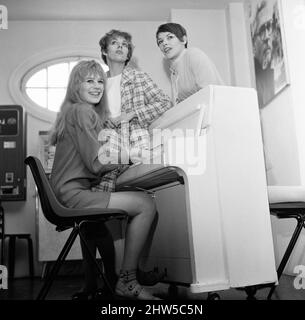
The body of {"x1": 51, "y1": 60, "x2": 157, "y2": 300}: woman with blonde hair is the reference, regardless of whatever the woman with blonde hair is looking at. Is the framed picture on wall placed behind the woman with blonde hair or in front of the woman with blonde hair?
in front

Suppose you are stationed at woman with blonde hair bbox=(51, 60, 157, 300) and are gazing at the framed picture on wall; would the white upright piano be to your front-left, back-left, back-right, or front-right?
front-right

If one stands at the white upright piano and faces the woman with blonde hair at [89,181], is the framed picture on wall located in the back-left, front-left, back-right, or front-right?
back-right

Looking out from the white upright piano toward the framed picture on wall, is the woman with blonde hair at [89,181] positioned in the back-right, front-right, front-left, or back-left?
back-left

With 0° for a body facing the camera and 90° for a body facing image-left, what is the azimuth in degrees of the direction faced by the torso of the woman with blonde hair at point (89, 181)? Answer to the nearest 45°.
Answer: approximately 270°

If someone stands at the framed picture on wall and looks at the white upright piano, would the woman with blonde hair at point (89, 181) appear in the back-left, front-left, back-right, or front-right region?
front-right

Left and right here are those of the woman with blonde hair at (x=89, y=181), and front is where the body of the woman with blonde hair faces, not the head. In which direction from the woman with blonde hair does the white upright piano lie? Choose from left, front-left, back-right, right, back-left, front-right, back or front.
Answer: front

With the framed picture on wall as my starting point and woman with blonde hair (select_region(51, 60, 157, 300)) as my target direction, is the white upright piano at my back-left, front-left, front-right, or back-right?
front-left
